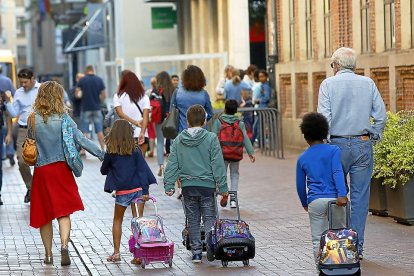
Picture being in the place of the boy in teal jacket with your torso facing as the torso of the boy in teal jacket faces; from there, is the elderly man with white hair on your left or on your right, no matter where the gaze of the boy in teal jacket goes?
on your right

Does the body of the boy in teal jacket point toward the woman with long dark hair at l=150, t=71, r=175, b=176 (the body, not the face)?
yes

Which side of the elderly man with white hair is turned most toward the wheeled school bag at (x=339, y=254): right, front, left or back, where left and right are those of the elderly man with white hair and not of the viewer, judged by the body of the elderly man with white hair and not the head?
back

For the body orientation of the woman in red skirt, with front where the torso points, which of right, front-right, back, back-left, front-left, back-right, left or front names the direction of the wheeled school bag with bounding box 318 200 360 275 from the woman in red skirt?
back-right

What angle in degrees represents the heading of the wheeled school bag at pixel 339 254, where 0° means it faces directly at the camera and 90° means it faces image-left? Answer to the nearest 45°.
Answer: approximately 0°

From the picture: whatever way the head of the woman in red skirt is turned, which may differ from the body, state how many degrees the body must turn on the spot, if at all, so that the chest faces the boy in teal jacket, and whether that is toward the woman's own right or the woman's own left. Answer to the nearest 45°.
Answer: approximately 90° to the woman's own right

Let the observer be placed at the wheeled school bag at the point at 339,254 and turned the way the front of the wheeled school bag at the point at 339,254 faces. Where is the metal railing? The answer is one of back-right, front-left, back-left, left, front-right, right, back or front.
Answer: back

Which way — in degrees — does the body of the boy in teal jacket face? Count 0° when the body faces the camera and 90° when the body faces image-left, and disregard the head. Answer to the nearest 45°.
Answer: approximately 180°

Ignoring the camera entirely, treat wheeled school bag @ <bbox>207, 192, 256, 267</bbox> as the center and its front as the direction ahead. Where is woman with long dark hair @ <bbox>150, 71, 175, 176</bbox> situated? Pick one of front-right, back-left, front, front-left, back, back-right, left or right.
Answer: back

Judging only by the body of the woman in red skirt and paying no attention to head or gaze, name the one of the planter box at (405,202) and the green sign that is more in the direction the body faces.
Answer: the green sign

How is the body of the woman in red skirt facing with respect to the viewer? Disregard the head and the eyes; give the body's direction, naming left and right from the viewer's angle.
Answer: facing away from the viewer

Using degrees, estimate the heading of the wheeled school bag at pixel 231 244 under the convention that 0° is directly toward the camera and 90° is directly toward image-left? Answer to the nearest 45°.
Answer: approximately 0°

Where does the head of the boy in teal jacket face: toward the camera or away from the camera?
away from the camera

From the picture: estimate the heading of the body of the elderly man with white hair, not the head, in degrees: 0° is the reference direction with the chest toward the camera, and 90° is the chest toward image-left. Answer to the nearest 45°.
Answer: approximately 180°
